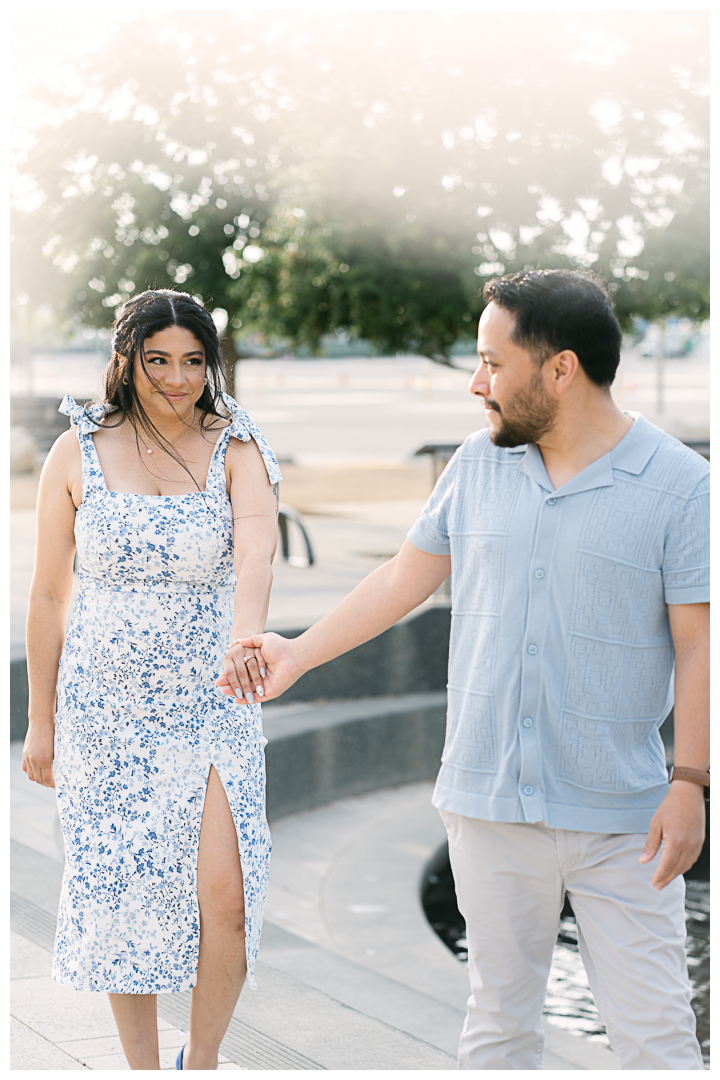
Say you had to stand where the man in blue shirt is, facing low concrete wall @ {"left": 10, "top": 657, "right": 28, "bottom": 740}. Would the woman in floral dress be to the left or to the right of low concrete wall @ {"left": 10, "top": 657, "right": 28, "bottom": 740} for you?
left

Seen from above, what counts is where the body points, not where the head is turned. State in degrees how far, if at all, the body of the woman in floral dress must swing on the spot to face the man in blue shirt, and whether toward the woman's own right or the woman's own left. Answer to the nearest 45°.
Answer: approximately 45° to the woman's own left

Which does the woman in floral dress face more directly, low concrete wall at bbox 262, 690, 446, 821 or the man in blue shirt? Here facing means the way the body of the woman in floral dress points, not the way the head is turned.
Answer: the man in blue shirt

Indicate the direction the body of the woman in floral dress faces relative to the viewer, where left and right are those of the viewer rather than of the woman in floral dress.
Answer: facing the viewer

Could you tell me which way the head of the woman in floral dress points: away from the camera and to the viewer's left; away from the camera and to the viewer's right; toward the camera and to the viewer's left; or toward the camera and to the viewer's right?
toward the camera and to the viewer's right

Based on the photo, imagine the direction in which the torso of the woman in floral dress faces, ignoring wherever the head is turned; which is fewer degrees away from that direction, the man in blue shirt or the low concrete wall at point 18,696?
the man in blue shirt

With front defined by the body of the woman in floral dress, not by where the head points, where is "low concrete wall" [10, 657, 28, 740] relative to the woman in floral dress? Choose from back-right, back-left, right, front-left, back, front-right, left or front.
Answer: back

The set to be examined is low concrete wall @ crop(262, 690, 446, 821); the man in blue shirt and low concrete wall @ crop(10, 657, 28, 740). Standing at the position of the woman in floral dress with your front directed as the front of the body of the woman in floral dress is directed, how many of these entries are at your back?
2

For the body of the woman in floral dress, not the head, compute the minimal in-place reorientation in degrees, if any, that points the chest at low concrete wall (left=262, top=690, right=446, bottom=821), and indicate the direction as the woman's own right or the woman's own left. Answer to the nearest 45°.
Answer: approximately 180°

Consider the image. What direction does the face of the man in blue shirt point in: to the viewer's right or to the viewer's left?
to the viewer's left
